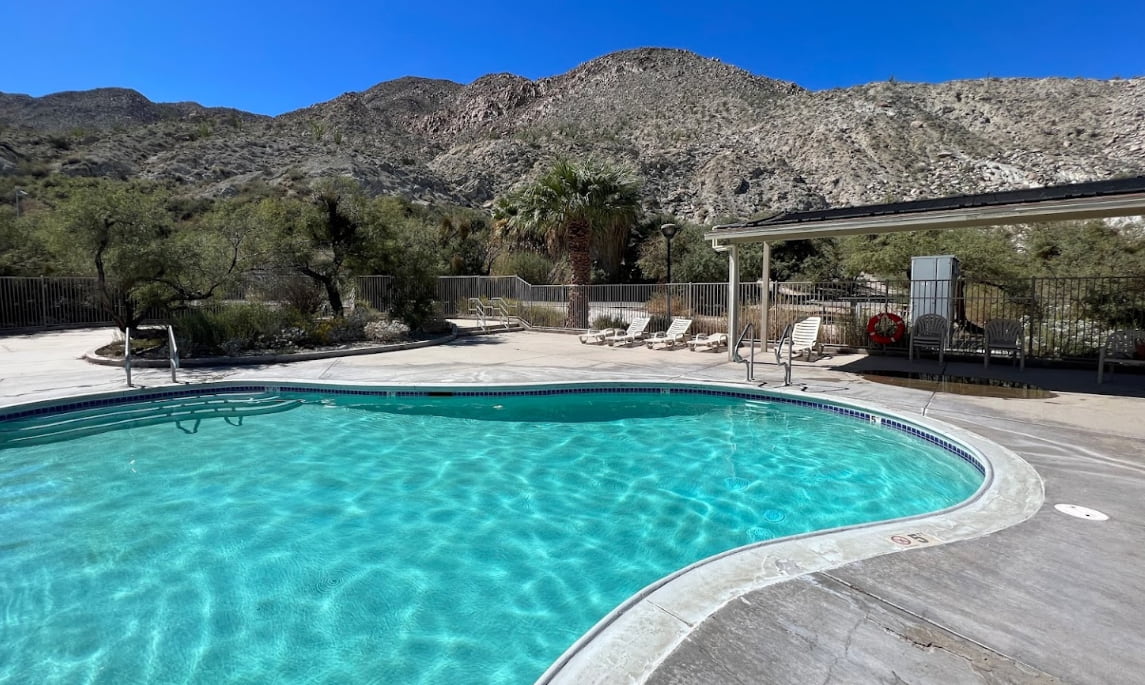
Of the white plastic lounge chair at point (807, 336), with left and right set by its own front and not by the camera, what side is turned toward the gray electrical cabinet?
back

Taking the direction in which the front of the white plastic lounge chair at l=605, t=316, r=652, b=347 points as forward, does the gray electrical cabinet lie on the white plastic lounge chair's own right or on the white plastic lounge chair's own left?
on the white plastic lounge chair's own left

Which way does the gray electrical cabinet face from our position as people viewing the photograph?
facing the viewer

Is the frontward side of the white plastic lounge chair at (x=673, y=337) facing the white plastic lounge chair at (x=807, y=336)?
no

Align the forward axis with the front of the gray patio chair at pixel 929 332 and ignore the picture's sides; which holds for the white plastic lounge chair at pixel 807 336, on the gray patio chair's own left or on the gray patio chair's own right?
on the gray patio chair's own right

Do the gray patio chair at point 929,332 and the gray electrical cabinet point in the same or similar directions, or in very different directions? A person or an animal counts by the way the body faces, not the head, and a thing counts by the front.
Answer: same or similar directions

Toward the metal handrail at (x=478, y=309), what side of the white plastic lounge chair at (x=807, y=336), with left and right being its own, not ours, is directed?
right

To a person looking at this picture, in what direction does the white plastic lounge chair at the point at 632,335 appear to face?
facing the viewer and to the left of the viewer

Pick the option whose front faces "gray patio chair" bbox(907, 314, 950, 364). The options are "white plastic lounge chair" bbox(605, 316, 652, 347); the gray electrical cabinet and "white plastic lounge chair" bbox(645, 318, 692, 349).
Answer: the gray electrical cabinet

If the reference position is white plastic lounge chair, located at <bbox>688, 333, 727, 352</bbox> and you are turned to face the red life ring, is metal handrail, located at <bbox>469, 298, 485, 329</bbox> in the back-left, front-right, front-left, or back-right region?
back-left

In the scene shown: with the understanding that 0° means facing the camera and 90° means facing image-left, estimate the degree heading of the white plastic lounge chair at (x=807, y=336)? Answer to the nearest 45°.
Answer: approximately 45°

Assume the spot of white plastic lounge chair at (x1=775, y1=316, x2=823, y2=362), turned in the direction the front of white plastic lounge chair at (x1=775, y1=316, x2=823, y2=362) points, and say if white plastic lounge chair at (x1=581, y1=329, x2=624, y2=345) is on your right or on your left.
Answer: on your right

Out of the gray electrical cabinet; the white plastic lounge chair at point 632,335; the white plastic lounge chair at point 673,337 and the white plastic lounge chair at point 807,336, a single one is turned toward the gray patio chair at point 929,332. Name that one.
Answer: the gray electrical cabinet

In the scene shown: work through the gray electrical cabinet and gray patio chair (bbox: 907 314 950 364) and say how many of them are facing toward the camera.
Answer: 2

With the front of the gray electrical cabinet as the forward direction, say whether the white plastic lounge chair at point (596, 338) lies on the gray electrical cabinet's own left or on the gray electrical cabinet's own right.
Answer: on the gray electrical cabinet's own right

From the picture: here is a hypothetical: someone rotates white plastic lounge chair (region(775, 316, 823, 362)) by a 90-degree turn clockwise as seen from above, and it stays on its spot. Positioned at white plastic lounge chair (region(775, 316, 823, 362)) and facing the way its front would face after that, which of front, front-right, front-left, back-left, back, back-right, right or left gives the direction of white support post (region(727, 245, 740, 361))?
left
